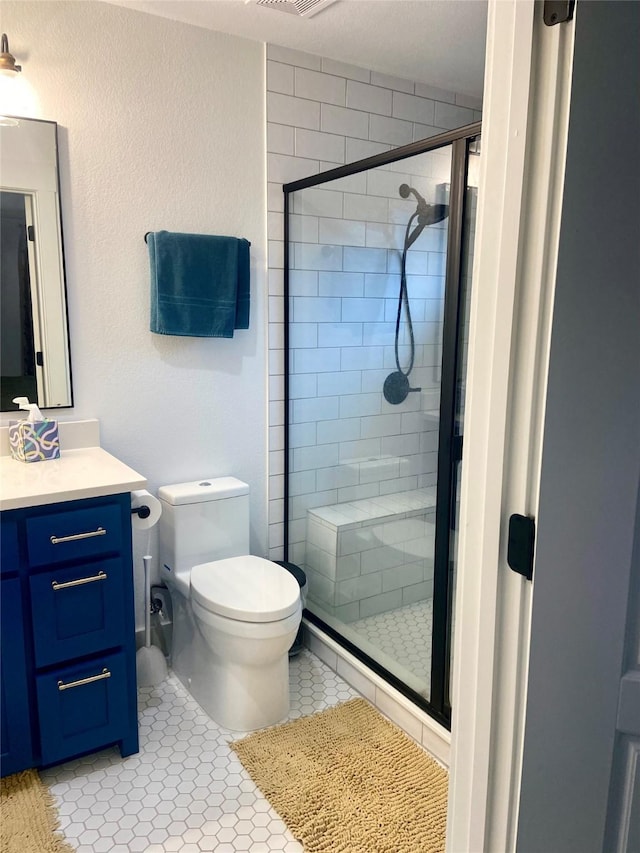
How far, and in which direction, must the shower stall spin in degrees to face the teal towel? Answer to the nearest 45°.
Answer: approximately 45° to its right

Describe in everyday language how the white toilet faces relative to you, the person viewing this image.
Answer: facing the viewer and to the right of the viewer

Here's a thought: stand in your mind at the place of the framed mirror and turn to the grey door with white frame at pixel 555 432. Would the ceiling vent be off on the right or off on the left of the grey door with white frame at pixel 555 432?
left

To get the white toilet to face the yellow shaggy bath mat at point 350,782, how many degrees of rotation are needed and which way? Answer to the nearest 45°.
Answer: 0° — it already faces it

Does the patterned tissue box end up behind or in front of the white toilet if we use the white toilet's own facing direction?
behind

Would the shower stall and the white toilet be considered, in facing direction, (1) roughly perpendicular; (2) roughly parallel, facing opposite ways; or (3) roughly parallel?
roughly perpendicular

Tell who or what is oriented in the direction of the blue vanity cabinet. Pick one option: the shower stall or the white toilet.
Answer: the shower stall

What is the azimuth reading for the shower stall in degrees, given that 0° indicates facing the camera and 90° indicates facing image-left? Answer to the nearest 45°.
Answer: approximately 45°

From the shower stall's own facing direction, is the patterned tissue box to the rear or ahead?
ahead

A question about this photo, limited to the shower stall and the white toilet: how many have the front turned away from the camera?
0

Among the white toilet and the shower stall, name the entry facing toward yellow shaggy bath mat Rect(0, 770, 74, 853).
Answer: the shower stall
